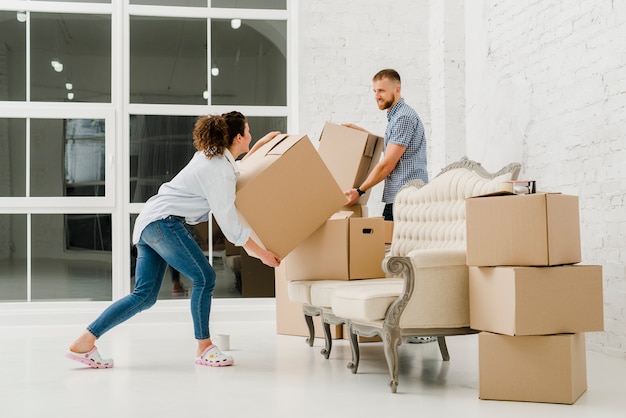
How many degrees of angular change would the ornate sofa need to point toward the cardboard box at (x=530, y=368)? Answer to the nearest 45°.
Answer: approximately 90° to its left

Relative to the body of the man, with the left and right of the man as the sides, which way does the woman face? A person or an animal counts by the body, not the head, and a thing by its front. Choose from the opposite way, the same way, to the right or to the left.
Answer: the opposite way

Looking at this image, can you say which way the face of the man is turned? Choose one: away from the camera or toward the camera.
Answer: toward the camera

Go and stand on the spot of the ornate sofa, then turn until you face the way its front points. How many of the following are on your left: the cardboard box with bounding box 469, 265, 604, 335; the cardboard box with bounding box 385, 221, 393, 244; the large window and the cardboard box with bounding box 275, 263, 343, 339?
1

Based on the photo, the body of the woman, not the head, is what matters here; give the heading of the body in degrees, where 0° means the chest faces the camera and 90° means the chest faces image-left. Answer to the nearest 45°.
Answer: approximately 270°

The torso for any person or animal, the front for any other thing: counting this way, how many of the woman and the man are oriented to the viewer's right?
1

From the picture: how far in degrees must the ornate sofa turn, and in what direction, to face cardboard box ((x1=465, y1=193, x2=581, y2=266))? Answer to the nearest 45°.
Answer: approximately 90° to its left

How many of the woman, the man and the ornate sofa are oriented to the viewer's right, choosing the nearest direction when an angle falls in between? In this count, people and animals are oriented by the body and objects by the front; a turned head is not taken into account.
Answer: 1

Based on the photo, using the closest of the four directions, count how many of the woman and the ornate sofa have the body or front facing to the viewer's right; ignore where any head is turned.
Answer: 1

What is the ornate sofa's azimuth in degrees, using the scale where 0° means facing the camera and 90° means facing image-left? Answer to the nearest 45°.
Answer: approximately 45°

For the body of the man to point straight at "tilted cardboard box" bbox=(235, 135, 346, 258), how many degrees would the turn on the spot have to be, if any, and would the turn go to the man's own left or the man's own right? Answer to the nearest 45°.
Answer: approximately 45° to the man's own left

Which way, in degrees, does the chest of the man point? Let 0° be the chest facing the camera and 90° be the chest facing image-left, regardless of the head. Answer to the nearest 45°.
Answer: approximately 90°

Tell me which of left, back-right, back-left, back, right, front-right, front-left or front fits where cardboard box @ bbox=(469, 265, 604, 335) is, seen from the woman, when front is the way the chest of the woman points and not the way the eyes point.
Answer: front-right

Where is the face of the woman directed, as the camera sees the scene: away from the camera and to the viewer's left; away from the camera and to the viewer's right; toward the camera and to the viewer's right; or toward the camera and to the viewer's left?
away from the camera and to the viewer's right

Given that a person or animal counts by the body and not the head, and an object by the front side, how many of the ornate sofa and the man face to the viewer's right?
0
